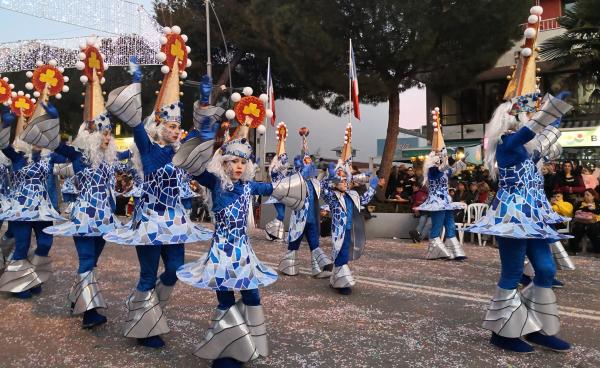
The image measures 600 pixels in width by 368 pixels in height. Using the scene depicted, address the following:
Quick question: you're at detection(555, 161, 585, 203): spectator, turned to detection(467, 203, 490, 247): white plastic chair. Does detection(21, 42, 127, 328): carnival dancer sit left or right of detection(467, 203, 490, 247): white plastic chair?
left

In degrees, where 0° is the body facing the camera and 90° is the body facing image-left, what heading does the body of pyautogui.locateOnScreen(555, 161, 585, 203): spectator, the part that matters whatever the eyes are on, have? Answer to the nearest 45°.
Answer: approximately 0°

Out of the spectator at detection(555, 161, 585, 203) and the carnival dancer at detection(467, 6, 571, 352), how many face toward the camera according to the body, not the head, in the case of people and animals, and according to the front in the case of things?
1

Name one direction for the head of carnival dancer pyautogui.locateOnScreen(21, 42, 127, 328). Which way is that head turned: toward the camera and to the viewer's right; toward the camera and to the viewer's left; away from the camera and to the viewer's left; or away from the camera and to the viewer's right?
toward the camera and to the viewer's right

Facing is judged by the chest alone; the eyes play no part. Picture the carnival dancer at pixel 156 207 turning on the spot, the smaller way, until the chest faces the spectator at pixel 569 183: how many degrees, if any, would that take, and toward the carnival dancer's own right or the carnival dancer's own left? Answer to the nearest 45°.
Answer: approximately 90° to the carnival dancer's own left

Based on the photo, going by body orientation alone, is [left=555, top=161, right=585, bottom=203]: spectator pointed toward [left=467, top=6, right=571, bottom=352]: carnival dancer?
yes
